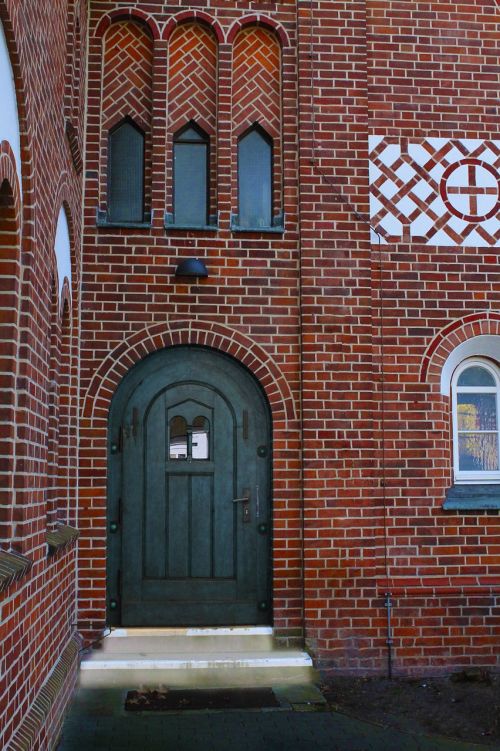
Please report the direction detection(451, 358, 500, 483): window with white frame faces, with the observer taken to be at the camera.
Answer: facing the viewer

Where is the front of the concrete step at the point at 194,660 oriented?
toward the camera

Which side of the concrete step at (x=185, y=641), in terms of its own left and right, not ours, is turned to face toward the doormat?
front

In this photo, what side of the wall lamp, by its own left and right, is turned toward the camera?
front

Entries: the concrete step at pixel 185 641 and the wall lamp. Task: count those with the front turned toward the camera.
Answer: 2
